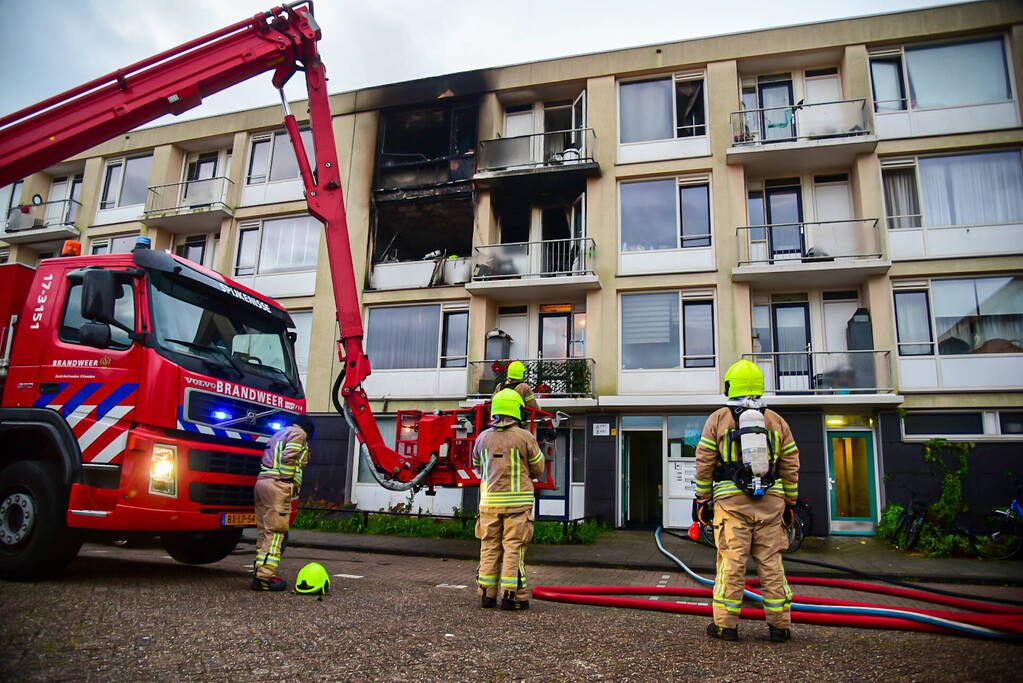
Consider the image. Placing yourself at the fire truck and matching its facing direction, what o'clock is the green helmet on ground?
The green helmet on ground is roughly at 11 o'clock from the fire truck.

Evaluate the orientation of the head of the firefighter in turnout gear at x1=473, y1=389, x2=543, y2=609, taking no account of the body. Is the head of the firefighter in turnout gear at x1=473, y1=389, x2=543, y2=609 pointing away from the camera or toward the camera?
away from the camera

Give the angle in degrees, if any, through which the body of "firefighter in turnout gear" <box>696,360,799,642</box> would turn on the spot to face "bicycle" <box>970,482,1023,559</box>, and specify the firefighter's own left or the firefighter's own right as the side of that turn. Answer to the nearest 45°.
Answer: approximately 45° to the firefighter's own right

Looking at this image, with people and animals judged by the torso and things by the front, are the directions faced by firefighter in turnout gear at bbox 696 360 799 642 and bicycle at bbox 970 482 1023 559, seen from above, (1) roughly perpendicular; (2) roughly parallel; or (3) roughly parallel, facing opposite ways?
roughly perpendicular

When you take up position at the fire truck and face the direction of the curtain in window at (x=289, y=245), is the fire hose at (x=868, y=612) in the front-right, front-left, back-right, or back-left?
back-right

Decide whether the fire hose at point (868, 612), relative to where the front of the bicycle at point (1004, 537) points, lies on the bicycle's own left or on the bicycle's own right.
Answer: on the bicycle's own left

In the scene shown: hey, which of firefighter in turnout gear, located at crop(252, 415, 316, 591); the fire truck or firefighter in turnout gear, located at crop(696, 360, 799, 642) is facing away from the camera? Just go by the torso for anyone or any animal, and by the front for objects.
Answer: firefighter in turnout gear, located at crop(696, 360, 799, 642)

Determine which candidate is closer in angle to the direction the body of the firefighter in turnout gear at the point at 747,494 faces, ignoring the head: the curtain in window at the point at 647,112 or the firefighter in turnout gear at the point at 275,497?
the curtain in window

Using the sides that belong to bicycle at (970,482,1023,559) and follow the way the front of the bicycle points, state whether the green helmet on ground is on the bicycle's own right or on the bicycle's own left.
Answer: on the bicycle's own left

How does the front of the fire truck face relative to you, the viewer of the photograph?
facing the viewer and to the right of the viewer

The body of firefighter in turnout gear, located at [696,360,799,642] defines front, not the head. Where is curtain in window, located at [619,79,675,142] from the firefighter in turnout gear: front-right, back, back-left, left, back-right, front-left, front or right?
front

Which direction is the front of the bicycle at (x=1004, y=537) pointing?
to the viewer's left

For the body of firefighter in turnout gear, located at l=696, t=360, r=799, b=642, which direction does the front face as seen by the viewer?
away from the camera
